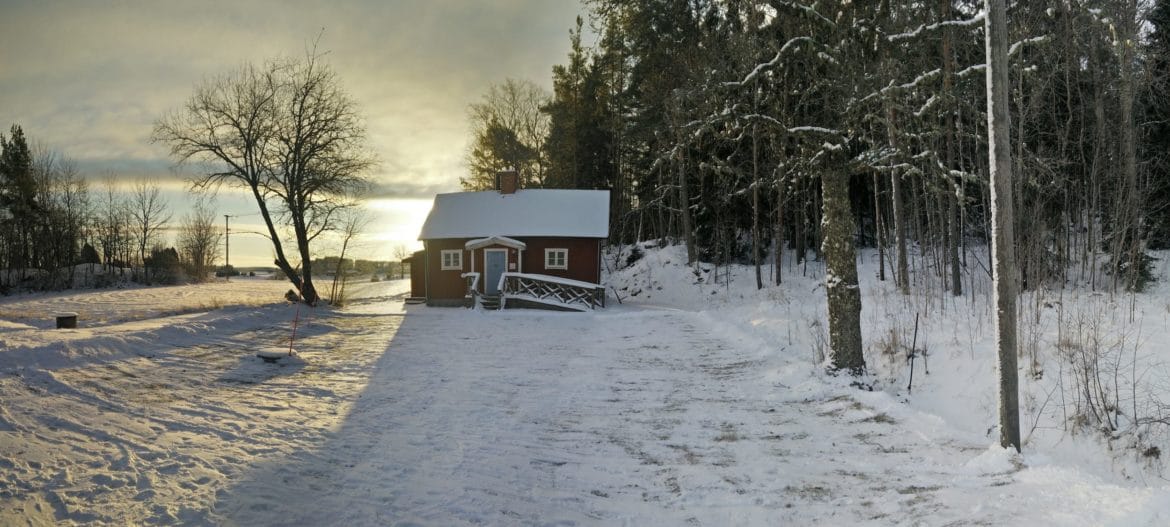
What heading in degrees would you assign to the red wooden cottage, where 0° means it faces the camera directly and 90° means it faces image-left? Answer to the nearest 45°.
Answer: approximately 0°

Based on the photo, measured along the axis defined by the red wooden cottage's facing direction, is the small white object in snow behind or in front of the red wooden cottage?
in front
